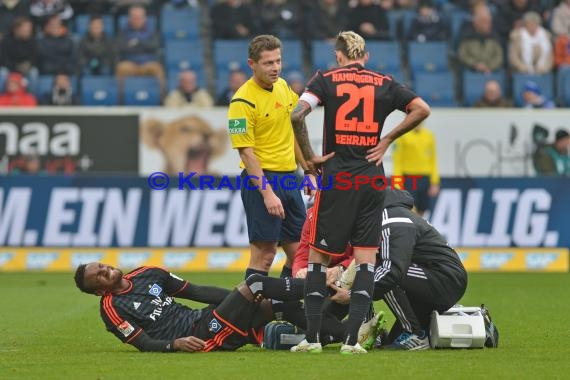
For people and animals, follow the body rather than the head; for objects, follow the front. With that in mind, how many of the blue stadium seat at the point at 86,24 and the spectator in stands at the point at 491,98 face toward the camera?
2

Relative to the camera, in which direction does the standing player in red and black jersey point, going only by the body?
away from the camera

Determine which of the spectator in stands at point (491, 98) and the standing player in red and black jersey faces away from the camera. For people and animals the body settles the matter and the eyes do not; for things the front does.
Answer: the standing player in red and black jersey

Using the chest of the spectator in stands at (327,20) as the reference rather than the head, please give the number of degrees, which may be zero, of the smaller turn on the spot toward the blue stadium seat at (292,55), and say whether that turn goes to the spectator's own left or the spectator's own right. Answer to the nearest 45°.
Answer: approximately 45° to the spectator's own right

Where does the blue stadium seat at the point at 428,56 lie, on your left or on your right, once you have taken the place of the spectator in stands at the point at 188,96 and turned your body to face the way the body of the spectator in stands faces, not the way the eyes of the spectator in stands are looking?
on your left
